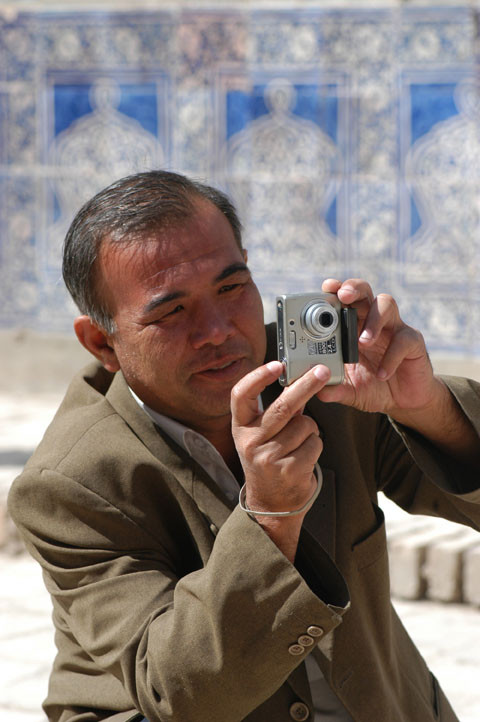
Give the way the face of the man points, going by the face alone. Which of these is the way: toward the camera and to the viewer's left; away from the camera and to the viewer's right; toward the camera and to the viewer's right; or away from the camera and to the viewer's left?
toward the camera and to the viewer's right

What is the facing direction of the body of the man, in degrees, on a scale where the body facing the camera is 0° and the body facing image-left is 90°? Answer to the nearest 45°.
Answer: approximately 315°
